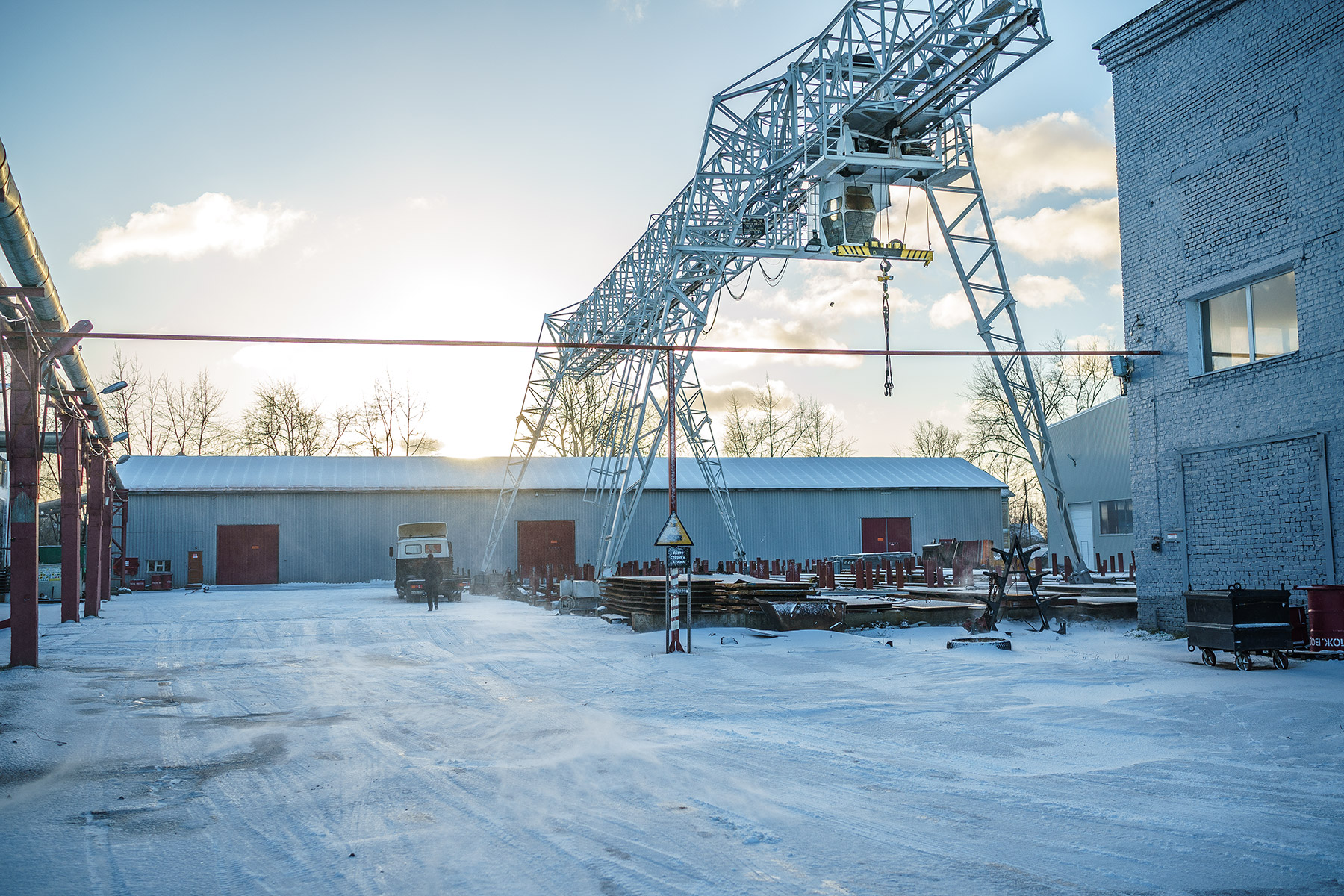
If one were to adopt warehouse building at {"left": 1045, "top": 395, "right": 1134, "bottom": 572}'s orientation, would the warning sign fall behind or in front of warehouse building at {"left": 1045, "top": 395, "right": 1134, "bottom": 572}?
in front

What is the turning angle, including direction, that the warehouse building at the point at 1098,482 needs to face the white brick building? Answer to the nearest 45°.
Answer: approximately 45° to its left

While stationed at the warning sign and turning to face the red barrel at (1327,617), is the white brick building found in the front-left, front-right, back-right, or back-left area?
front-left

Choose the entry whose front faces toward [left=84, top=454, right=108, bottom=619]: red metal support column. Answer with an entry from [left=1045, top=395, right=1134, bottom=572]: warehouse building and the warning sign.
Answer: the warehouse building

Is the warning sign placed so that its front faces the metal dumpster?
no

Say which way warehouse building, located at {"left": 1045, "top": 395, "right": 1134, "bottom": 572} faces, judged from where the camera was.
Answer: facing the viewer and to the left of the viewer

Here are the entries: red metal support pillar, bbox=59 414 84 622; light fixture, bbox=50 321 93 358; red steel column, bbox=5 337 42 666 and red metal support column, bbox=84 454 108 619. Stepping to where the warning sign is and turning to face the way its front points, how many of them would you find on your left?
0

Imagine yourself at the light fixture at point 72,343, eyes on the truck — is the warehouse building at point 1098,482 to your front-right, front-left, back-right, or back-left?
front-right

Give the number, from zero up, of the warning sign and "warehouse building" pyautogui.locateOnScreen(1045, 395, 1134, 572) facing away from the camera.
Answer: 0

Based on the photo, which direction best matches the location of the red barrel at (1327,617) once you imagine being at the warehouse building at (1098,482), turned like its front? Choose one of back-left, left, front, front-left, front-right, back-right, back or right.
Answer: front-left

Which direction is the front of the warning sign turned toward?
toward the camera

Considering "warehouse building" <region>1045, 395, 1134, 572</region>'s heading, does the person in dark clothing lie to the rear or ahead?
ahead

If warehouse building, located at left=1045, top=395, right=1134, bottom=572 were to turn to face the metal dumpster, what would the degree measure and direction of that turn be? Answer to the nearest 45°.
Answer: approximately 45° to its left

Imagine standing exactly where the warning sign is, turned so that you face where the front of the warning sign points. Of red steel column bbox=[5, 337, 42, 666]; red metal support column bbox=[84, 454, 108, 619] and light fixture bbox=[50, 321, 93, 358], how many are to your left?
0

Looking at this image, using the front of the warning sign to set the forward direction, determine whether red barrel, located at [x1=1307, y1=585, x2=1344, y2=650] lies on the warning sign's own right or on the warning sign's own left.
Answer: on the warning sign's own left
